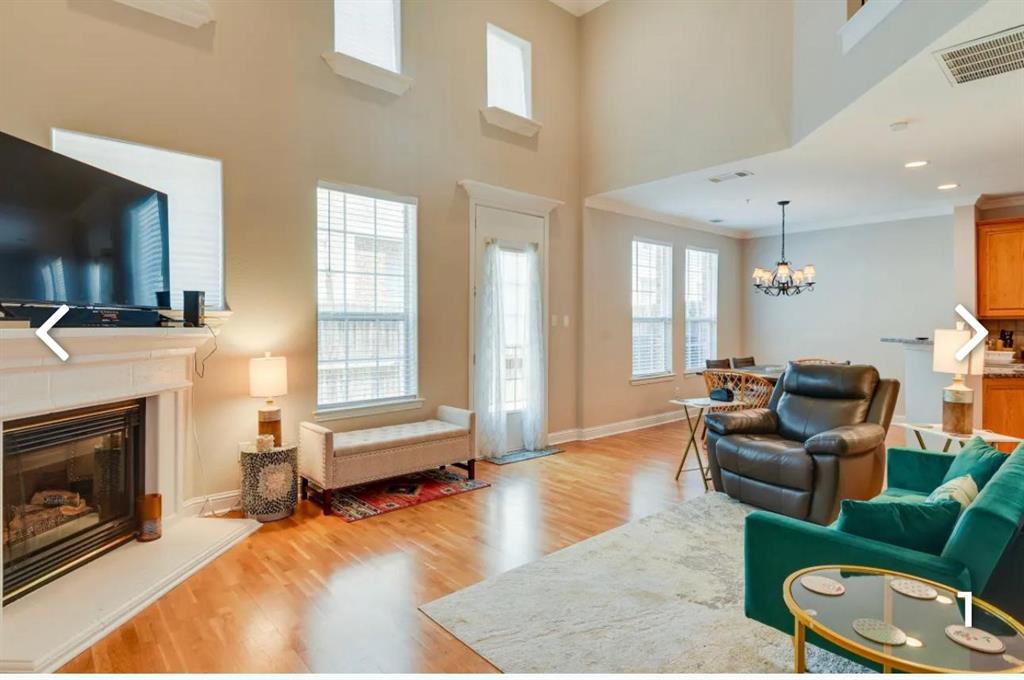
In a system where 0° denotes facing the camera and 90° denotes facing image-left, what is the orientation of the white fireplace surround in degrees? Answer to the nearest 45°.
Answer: approximately 315°

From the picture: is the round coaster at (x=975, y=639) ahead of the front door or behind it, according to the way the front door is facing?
ahead

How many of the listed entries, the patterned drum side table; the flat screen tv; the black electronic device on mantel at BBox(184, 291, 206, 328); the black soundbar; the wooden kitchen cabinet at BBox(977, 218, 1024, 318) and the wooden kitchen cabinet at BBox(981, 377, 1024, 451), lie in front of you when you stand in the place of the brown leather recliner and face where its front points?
4

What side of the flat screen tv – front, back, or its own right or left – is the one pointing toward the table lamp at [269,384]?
left

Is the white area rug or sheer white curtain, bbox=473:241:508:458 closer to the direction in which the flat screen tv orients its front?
the white area rug

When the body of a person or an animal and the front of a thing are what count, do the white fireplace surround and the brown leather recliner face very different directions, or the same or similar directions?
very different directions

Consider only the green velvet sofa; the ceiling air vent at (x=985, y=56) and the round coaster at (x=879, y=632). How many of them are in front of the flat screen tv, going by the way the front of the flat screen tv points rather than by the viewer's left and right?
3

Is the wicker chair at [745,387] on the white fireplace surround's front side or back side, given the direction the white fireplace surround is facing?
on the front side

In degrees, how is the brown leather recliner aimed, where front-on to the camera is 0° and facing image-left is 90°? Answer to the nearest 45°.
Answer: approximately 45°
